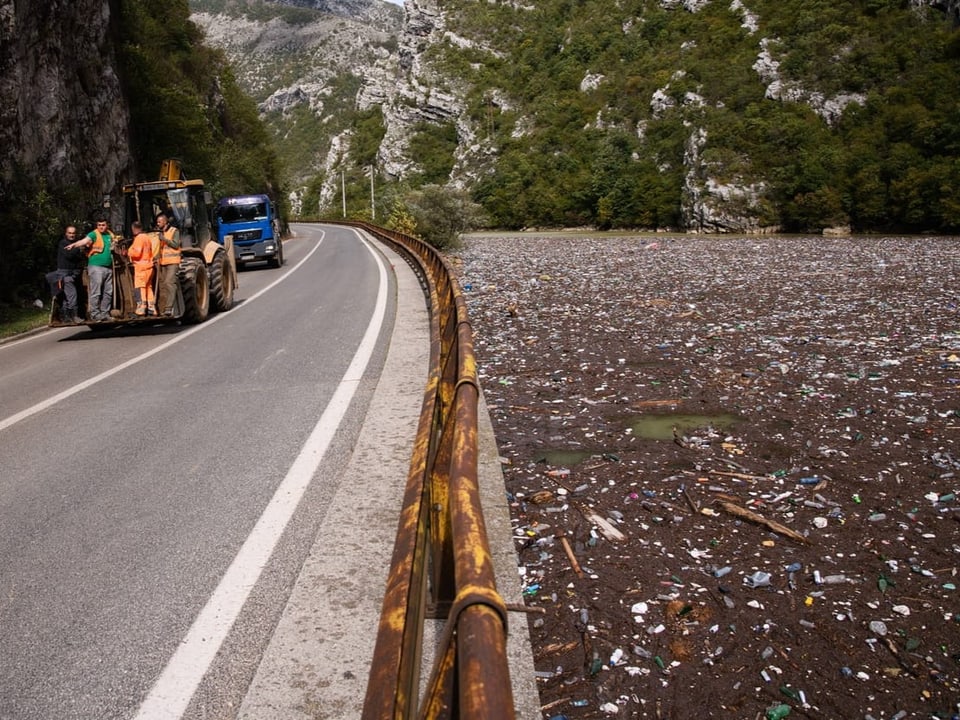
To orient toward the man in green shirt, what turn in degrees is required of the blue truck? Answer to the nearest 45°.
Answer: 0° — it already faces them

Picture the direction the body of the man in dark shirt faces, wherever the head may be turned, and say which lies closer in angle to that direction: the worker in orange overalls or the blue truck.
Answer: the worker in orange overalls

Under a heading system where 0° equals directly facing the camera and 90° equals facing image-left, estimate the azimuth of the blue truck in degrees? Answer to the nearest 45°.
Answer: approximately 0°

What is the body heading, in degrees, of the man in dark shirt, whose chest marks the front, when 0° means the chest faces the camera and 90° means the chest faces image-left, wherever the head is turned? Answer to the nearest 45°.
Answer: approximately 315°
